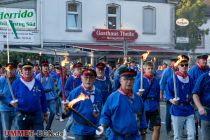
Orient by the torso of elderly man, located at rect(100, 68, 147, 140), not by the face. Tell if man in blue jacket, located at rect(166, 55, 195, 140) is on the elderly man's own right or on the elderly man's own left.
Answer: on the elderly man's own left

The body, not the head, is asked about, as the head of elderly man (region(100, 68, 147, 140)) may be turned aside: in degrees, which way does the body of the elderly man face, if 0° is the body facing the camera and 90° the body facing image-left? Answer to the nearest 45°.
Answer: approximately 315°

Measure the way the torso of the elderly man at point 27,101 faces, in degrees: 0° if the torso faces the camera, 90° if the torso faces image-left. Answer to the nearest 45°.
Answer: approximately 0°

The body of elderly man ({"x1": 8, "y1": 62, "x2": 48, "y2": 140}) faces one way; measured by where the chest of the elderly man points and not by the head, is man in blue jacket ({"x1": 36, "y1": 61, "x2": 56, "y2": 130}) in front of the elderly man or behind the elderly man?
behind

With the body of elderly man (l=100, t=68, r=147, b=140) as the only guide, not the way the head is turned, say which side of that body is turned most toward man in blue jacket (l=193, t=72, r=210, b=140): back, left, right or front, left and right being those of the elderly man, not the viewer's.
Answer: left
